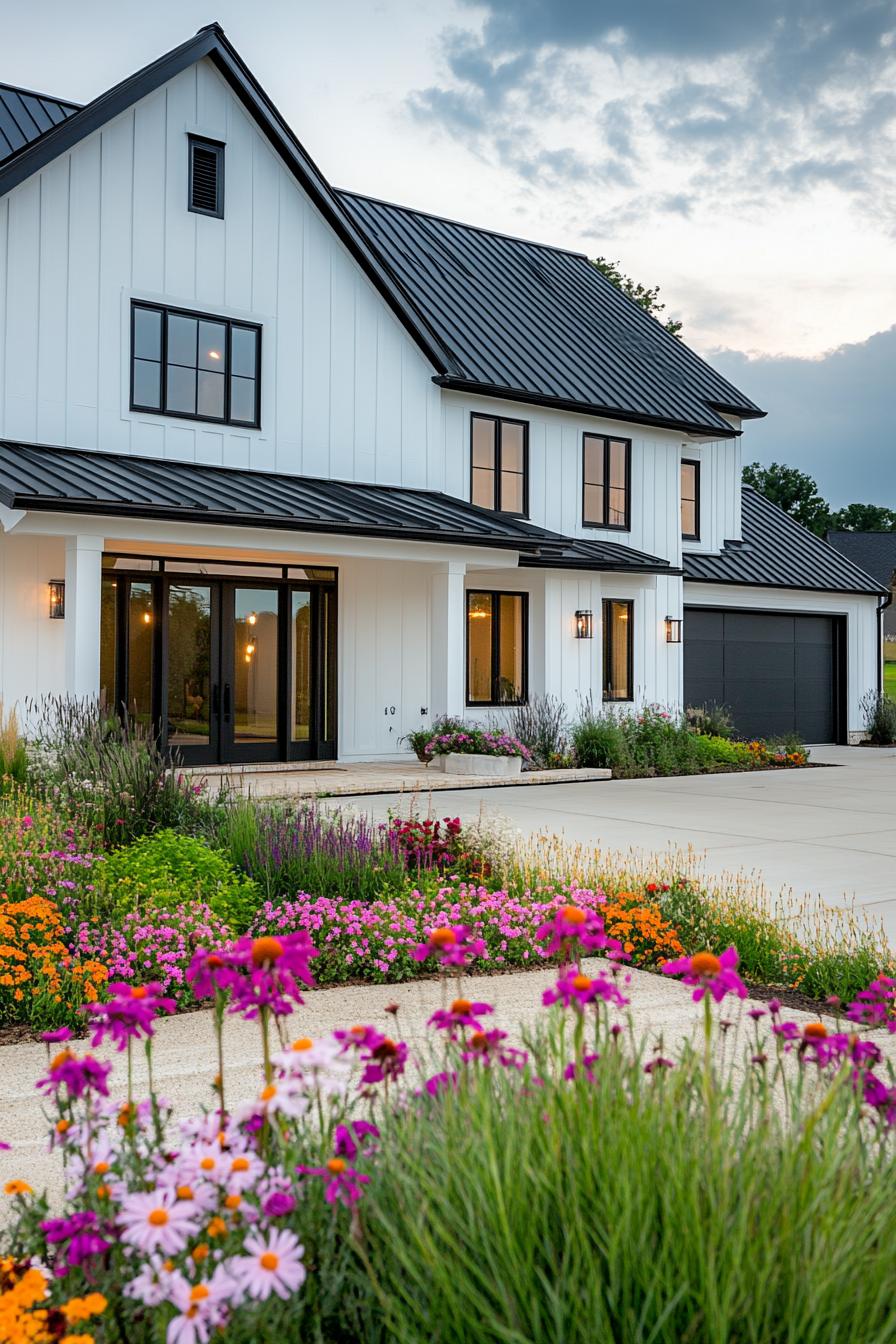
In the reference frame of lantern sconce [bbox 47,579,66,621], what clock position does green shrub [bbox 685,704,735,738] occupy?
The green shrub is roughly at 10 o'clock from the lantern sconce.

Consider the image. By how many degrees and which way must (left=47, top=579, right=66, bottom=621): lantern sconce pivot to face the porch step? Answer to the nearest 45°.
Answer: approximately 45° to its left

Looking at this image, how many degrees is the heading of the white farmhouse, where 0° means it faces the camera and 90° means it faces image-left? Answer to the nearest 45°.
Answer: approximately 315°

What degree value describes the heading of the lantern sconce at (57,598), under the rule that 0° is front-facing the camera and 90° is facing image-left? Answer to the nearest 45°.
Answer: approximately 315°
